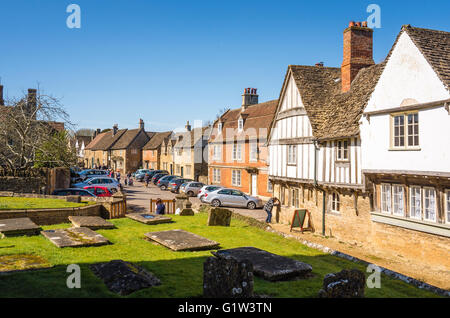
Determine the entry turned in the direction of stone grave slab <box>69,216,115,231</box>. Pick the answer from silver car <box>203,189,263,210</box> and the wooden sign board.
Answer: the wooden sign board

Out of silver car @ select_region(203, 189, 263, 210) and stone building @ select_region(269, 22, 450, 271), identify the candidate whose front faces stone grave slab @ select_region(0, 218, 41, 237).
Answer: the stone building

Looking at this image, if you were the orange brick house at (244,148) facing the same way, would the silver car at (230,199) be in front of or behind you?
in front

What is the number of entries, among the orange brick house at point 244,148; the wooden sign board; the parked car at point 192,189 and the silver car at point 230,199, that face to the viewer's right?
1

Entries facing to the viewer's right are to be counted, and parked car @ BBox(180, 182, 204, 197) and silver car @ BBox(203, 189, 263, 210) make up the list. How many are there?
1

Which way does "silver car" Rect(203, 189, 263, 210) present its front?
to the viewer's right

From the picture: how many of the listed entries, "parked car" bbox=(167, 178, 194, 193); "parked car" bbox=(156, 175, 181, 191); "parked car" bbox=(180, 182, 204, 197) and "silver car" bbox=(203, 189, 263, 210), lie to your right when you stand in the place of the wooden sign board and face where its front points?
4

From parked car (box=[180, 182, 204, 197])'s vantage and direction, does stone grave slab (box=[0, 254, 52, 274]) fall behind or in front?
in front

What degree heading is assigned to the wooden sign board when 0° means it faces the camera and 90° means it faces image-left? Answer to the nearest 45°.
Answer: approximately 45°

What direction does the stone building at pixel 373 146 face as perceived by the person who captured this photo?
facing the viewer and to the left of the viewer

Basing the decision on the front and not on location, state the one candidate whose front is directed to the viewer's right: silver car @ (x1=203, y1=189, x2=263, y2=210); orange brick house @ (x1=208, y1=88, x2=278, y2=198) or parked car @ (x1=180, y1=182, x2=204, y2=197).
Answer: the silver car
